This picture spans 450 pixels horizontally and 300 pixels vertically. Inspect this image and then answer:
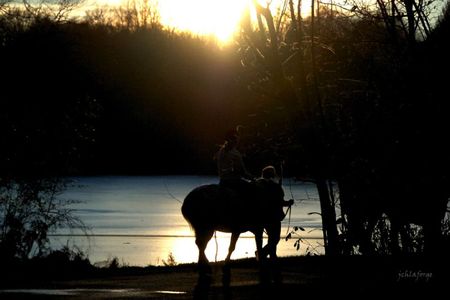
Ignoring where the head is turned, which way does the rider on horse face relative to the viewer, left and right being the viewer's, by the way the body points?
facing to the right of the viewer
